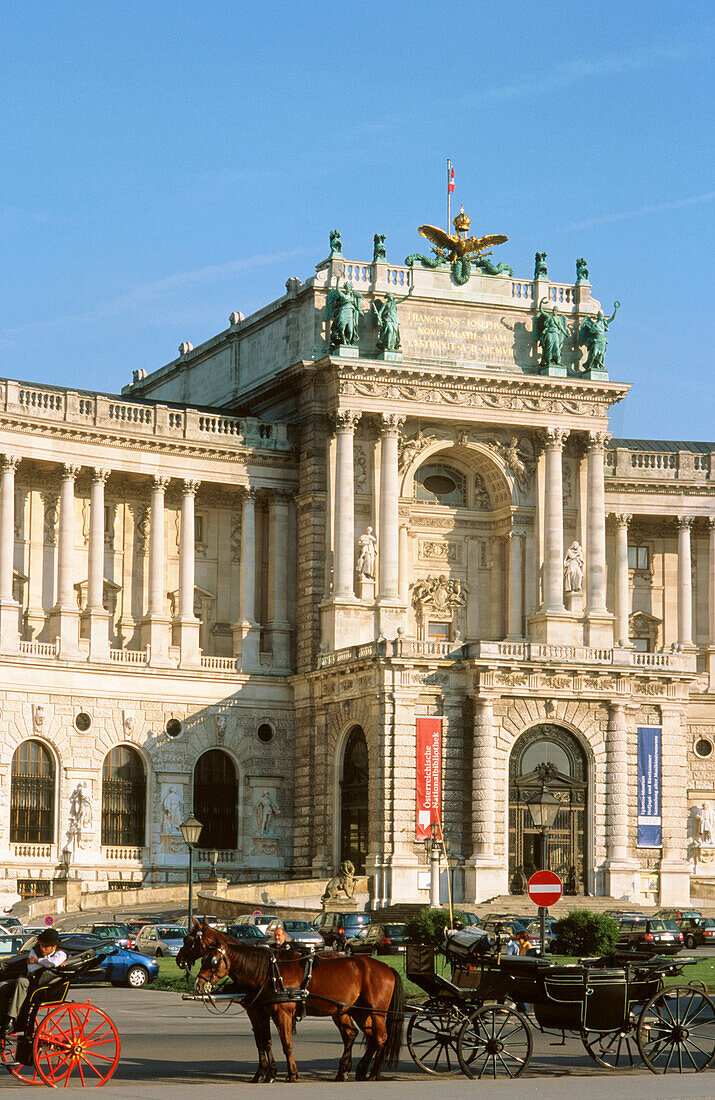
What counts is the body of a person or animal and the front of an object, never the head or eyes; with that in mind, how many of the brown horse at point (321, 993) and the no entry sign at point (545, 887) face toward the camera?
1

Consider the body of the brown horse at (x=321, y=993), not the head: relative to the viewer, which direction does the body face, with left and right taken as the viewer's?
facing to the left of the viewer

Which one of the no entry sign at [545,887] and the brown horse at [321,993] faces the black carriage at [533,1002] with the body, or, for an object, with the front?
the no entry sign

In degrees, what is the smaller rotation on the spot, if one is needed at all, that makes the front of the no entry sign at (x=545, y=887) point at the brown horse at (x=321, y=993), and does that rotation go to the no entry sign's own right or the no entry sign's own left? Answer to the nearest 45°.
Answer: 0° — it already faces it

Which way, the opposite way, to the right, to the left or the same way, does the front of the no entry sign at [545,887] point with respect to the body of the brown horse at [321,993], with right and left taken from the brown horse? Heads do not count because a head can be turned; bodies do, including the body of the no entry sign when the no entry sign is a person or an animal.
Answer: to the left

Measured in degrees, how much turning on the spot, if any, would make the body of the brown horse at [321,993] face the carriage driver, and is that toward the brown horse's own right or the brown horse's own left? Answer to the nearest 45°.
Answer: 0° — it already faces them

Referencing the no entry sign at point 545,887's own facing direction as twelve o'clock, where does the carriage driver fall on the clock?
The carriage driver is roughly at 1 o'clock from the no entry sign.

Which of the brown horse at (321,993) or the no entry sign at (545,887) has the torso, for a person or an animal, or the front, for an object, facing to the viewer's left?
the brown horse

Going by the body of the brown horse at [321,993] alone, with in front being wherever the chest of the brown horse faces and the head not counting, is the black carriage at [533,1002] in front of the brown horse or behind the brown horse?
behind

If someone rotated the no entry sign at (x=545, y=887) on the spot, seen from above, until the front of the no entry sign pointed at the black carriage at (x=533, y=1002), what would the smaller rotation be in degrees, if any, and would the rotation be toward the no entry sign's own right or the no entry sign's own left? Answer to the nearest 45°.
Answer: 0° — it already faces it

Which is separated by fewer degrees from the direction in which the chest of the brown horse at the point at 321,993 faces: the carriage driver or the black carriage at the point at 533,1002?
the carriage driver

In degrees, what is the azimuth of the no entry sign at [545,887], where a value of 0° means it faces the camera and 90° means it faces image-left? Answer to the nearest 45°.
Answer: approximately 0°
